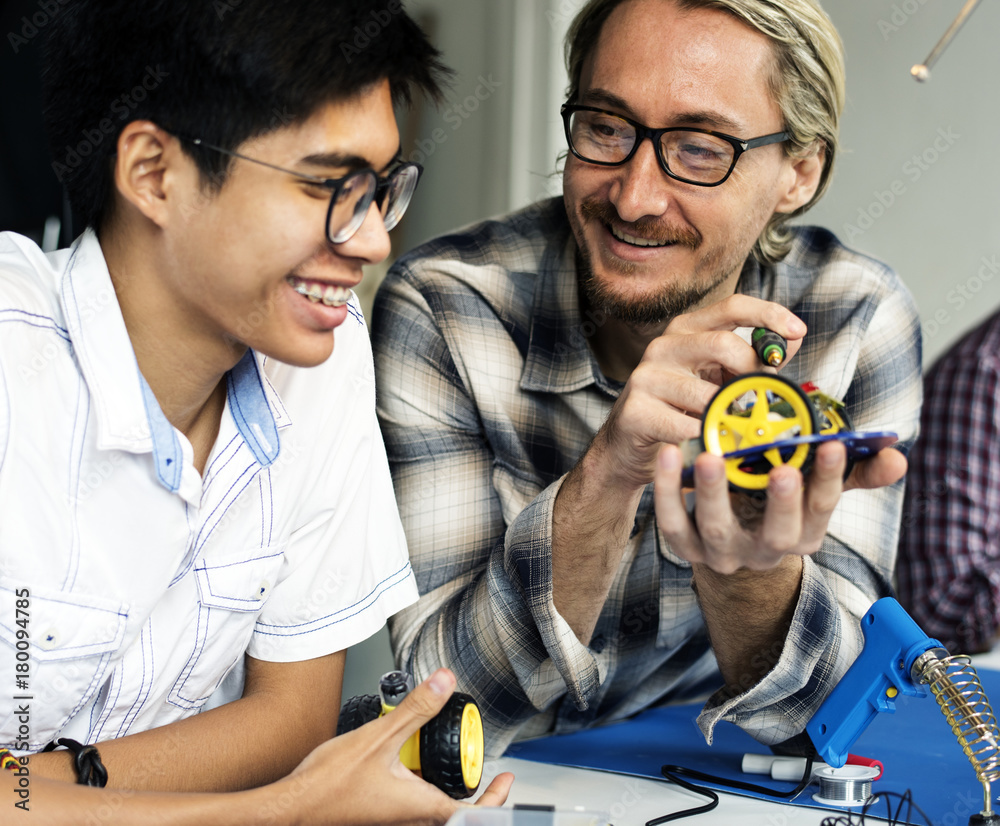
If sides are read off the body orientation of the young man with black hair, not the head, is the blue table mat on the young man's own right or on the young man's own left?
on the young man's own left

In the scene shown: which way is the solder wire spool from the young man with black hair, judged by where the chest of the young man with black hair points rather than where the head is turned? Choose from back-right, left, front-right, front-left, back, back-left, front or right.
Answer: front-left

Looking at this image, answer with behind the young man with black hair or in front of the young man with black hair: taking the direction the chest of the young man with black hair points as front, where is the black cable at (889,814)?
in front

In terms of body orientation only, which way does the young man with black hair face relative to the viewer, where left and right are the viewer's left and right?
facing the viewer and to the right of the viewer
